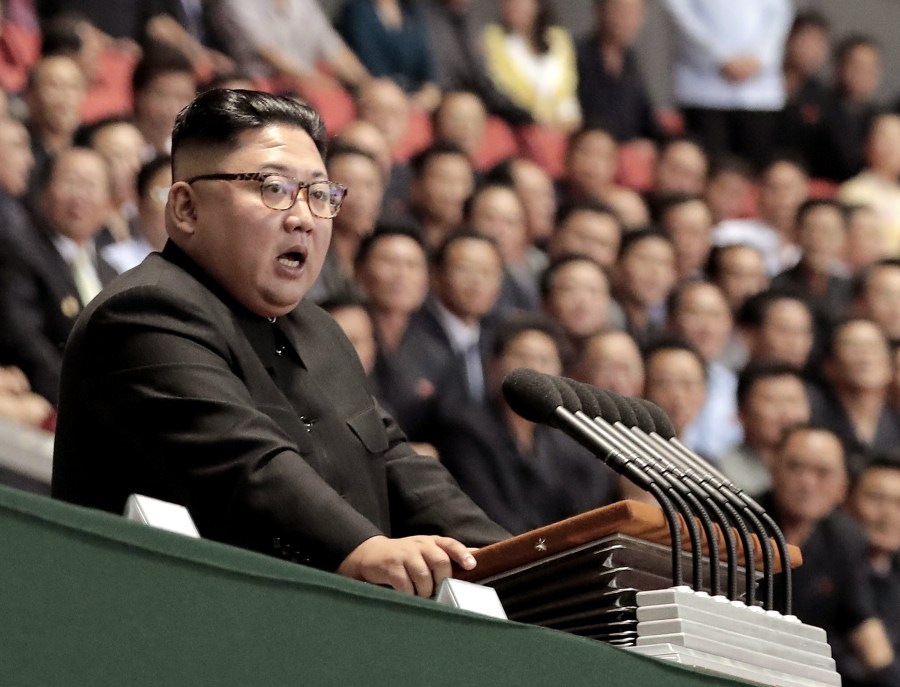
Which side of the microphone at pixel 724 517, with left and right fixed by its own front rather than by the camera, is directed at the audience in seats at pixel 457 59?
right

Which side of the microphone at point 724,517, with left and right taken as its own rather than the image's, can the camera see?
left

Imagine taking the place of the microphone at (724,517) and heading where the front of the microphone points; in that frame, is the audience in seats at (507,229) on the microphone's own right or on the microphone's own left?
on the microphone's own right

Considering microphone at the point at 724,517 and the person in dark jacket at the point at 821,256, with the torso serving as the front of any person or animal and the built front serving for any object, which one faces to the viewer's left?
the microphone

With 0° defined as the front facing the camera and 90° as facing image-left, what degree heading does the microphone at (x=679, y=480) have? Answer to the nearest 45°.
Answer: approximately 90°

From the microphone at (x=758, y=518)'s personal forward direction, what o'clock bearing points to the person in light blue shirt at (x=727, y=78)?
The person in light blue shirt is roughly at 3 o'clock from the microphone.

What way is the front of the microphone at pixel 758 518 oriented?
to the viewer's left

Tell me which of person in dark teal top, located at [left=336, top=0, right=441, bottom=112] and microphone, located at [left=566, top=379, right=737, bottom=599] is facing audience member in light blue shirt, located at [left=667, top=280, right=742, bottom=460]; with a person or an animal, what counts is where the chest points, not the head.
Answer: person in dark teal top, located at [left=336, top=0, right=441, bottom=112]

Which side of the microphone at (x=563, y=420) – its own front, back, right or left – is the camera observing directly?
left

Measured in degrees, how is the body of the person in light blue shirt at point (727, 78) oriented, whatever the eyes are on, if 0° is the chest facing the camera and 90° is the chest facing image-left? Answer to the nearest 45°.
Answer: approximately 0°

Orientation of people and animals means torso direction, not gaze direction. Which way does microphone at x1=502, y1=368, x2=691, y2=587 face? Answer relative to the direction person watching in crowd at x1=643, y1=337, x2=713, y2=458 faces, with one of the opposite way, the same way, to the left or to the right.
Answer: to the right

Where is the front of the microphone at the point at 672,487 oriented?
to the viewer's left
